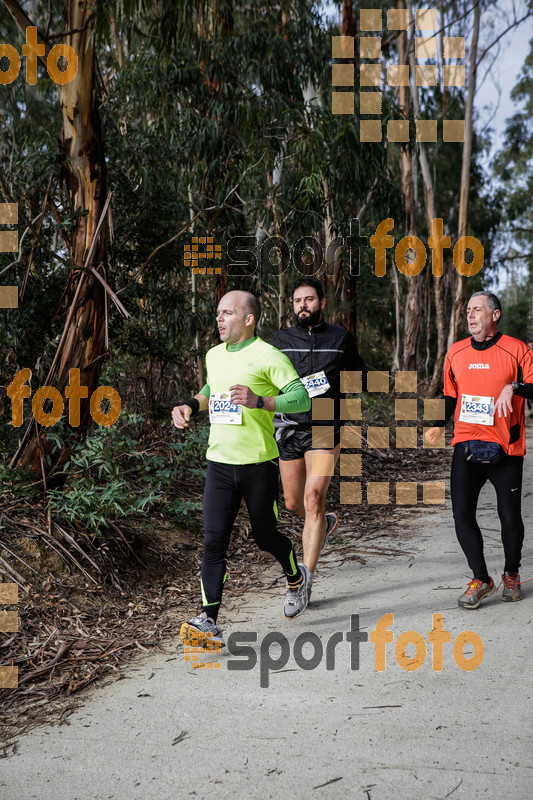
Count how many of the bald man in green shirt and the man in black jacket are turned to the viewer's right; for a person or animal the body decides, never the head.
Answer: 0

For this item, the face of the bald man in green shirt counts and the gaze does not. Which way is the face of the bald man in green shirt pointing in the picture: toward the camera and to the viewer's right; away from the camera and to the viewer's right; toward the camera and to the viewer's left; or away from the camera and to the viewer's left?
toward the camera and to the viewer's left

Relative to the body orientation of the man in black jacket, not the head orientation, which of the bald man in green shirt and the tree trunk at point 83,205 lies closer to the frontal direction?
the bald man in green shirt

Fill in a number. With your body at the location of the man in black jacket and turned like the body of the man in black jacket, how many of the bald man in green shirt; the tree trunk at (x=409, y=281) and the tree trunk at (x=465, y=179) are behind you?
2

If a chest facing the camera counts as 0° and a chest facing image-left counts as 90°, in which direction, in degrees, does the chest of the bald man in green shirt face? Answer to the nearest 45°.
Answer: approximately 45°

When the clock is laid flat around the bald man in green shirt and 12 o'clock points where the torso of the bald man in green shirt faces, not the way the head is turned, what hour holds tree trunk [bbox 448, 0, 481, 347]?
The tree trunk is roughly at 5 o'clock from the bald man in green shirt.

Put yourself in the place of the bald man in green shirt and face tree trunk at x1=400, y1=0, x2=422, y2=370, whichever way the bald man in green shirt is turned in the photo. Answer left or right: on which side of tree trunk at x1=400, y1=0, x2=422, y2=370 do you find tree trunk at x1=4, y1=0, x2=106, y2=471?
left

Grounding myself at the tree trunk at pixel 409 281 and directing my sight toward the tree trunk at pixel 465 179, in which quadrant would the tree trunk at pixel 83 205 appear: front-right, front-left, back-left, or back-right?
back-right

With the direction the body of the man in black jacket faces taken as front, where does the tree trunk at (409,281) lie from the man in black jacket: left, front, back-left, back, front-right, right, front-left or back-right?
back

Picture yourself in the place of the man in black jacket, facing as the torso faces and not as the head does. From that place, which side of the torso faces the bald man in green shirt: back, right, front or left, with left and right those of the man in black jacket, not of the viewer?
front

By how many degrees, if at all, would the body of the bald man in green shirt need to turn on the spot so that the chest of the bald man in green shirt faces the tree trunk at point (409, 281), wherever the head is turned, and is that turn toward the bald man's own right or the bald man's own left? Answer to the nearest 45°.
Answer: approximately 135° to the bald man's own right
